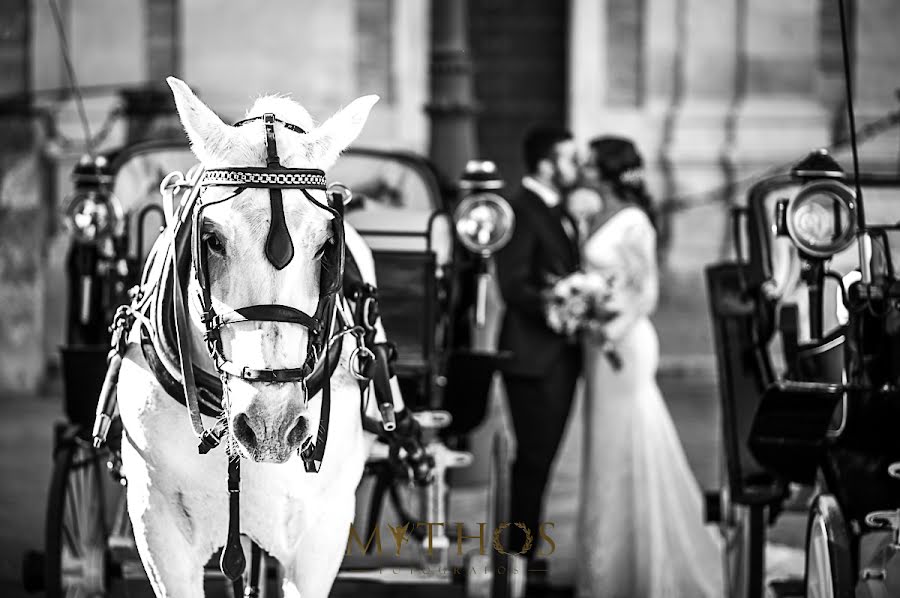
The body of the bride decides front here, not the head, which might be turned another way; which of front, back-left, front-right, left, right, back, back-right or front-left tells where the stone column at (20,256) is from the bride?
front-right

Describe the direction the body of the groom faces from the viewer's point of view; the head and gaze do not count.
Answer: to the viewer's right

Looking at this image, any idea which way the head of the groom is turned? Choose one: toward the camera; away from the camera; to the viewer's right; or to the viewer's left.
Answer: to the viewer's right

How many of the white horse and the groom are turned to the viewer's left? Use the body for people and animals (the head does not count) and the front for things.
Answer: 0

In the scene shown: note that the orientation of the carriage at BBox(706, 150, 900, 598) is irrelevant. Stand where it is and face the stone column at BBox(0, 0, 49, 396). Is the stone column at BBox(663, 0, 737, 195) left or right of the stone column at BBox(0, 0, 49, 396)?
right

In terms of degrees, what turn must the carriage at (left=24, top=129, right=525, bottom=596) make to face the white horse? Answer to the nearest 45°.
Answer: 0° — it already faces it

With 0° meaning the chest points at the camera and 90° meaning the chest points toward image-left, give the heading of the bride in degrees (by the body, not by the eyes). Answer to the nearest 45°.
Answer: approximately 90°

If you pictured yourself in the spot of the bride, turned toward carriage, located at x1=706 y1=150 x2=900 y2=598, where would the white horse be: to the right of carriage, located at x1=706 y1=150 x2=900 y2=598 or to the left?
right

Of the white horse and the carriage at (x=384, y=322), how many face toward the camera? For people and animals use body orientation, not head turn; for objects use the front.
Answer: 2

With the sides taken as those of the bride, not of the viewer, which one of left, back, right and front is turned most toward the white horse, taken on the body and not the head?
left
